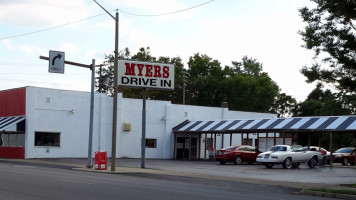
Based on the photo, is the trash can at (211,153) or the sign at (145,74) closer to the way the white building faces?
the sign

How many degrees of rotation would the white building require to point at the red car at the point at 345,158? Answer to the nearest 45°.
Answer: approximately 135° to its left

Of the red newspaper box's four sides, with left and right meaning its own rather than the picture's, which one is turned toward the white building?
back

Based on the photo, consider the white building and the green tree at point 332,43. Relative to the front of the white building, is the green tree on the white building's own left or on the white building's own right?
on the white building's own left

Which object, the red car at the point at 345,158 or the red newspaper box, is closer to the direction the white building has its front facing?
the red newspaper box

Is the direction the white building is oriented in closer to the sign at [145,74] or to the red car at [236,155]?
the sign

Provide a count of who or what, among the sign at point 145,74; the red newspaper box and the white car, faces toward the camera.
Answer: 2
